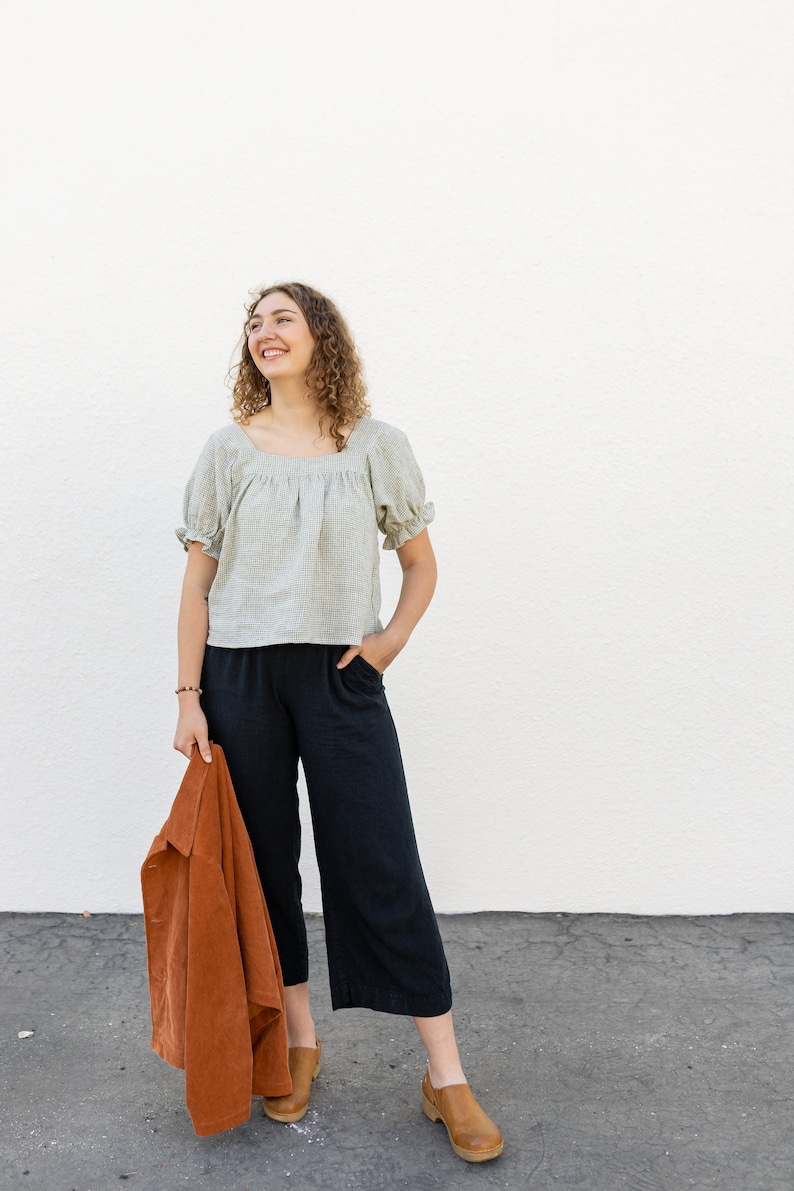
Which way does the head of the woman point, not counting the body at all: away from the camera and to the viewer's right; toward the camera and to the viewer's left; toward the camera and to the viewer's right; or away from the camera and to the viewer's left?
toward the camera and to the viewer's left

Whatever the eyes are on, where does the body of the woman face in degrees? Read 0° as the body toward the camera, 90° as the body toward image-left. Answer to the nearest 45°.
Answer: approximately 0°
